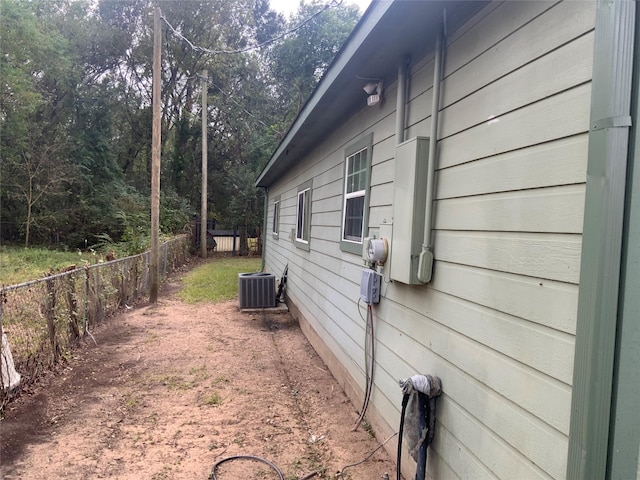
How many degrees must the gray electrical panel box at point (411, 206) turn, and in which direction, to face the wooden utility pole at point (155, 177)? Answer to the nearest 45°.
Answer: approximately 90° to its right

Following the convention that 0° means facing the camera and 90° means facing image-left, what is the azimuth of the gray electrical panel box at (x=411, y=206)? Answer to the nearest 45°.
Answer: approximately 45°

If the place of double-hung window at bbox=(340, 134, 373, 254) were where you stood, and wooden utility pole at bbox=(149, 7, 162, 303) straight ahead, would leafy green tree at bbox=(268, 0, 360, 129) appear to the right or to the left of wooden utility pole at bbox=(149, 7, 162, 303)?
right

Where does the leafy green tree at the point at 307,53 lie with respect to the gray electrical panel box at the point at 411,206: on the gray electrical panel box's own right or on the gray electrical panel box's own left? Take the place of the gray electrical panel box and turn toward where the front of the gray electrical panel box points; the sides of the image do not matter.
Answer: on the gray electrical panel box's own right

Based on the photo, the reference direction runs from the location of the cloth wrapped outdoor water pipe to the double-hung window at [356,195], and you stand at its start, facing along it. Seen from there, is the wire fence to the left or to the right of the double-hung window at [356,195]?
left
